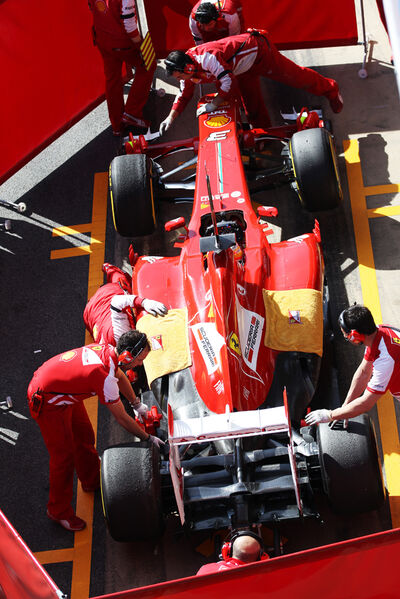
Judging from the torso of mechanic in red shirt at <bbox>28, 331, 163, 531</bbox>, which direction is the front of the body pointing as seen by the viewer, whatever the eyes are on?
to the viewer's right

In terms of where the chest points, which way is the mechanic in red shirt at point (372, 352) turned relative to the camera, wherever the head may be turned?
to the viewer's left

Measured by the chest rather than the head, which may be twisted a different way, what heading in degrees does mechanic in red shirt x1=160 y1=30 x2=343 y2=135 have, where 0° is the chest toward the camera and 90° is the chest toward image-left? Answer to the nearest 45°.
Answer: approximately 90°

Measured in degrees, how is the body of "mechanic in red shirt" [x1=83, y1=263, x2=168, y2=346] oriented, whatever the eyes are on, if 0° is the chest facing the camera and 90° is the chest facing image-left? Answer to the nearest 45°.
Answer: approximately 270°

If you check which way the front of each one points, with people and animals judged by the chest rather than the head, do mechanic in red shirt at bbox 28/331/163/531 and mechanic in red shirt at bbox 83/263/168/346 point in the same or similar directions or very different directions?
same or similar directions

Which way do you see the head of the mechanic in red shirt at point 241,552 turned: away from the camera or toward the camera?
away from the camera

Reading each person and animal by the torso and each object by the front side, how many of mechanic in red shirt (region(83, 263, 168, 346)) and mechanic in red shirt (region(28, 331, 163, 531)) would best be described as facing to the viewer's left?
0

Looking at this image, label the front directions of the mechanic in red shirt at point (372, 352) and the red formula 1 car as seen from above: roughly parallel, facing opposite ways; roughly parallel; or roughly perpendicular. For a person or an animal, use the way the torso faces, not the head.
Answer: roughly perpendicular

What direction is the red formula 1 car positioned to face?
away from the camera

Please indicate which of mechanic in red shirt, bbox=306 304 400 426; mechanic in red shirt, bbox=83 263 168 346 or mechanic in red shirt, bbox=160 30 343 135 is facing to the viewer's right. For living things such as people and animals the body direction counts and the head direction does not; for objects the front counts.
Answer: mechanic in red shirt, bbox=83 263 168 346

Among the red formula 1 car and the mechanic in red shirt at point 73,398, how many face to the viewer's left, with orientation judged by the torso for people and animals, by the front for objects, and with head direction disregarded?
0
